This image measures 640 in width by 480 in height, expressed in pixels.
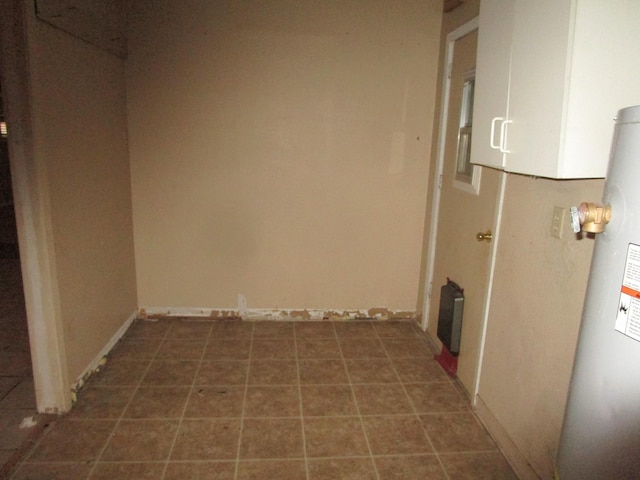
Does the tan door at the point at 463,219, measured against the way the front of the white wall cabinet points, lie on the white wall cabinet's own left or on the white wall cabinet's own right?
on the white wall cabinet's own right

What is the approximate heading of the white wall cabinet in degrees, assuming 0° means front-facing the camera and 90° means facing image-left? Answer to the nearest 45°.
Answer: approximately 45°
